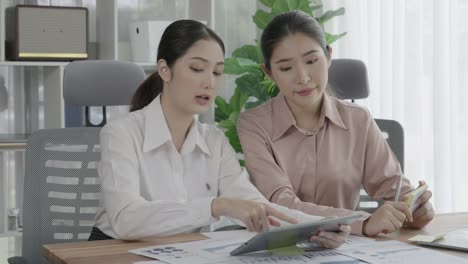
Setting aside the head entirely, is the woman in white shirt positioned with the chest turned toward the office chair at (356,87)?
no

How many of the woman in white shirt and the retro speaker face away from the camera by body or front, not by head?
0

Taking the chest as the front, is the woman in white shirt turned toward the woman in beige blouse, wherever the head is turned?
no

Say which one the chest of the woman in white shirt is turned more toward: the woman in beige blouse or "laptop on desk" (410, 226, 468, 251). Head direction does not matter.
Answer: the laptop on desk

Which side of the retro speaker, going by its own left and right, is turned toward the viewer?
front

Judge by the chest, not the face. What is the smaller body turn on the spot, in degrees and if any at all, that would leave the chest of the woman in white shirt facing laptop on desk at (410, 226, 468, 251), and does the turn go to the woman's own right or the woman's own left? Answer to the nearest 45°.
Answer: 0° — they already face it

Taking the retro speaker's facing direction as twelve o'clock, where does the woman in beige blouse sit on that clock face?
The woman in beige blouse is roughly at 11 o'clock from the retro speaker.

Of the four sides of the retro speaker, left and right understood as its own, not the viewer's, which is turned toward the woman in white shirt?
front

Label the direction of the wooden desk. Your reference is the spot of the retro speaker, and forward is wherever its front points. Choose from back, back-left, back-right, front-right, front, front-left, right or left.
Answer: front

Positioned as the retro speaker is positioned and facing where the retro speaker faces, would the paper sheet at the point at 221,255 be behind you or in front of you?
in front

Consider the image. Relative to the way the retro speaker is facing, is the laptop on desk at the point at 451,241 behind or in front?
in front

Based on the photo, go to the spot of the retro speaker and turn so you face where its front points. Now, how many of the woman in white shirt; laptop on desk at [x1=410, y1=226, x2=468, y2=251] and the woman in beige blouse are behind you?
0

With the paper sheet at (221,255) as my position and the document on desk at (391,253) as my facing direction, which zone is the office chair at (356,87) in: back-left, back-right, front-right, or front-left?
front-left

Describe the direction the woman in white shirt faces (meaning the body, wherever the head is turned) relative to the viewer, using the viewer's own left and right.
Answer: facing the viewer and to the right of the viewer

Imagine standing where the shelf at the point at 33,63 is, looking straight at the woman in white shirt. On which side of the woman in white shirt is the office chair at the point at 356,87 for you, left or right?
left

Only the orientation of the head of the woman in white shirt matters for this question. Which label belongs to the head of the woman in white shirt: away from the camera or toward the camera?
toward the camera

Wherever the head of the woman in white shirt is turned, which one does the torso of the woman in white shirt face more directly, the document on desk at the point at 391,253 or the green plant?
the document on desk
